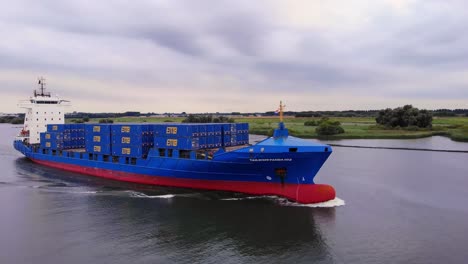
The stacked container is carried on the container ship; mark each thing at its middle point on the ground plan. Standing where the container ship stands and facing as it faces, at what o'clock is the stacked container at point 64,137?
The stacked container is roughly at 6 o'clock from the container ship.

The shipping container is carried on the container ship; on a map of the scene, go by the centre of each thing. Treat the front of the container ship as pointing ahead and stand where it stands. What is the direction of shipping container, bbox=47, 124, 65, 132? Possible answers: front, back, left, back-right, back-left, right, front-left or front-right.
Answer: back

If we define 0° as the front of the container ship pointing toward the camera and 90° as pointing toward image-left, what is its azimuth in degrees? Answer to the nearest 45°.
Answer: approximately 315°
